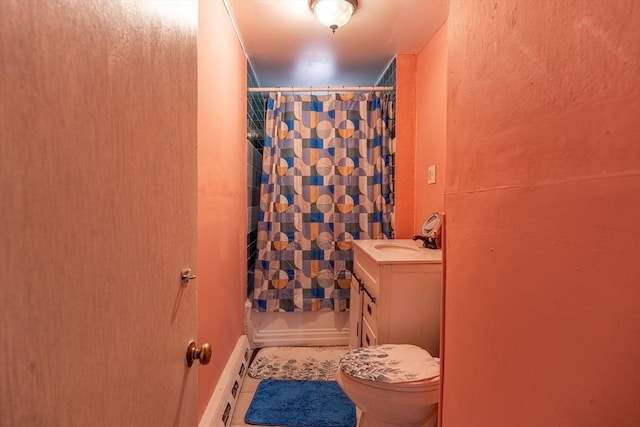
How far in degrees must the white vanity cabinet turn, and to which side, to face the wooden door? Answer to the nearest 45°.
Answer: approximately 90° to its left

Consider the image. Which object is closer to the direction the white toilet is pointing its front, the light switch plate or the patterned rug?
the patterned rug

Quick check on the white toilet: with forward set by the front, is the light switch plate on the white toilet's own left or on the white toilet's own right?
on the white toilet's own right

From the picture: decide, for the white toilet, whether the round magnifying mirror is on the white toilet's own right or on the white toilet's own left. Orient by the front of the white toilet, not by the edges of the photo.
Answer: on the white toilet's own right

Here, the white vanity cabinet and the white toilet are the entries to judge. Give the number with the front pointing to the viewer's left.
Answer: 2

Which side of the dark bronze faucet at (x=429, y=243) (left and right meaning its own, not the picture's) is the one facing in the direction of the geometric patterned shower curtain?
front

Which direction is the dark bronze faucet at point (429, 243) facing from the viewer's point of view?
to the viewer's left

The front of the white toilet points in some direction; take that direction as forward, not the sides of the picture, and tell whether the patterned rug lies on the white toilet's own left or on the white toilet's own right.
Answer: on the white toilet's own right

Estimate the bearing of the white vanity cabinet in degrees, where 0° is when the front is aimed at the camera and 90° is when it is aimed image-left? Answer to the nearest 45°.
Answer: approximately 90°

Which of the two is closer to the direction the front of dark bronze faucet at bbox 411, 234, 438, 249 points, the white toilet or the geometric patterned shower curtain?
the geometric patterned shower curtain

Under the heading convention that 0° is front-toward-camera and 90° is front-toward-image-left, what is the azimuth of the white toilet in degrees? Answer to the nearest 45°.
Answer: approximately 90°
